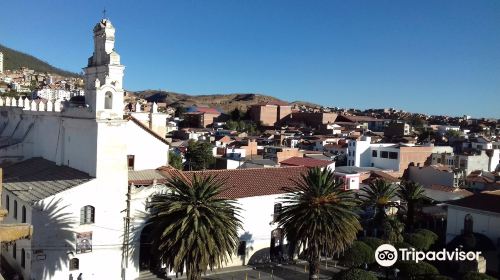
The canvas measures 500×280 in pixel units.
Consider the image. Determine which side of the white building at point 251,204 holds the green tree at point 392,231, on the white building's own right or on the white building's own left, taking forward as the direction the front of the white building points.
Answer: on the white building's own left

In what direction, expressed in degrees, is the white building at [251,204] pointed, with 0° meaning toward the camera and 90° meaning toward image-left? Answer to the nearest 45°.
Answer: approximately 0°

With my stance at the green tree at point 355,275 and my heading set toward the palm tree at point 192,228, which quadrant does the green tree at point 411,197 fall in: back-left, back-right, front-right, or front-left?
back-right

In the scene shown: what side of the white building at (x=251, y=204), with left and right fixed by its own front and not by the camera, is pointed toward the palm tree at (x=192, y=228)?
front

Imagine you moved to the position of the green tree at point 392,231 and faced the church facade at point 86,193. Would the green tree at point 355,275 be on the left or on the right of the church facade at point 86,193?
left

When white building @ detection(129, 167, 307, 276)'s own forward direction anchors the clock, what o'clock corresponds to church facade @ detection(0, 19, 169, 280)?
The church facade is roughly at 2 o'clock from the white building.

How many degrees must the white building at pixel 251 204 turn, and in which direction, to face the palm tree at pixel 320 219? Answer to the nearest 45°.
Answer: approximately 45° to its left

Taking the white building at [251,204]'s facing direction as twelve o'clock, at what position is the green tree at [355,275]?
The green tree is roughly at 11 o'clock from the white building.

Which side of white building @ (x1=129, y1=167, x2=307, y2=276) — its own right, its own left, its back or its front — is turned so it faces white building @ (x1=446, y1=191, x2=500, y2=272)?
left

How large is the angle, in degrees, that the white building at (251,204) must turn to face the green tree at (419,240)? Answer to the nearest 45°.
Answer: approximately 90° to its left

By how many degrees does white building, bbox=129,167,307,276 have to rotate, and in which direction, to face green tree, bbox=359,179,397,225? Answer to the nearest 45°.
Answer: approximately 90° to its left

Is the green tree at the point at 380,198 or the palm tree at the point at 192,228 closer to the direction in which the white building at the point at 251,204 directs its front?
the palm tree

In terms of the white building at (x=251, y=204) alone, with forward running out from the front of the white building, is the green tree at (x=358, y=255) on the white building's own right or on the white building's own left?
on the white building's own left

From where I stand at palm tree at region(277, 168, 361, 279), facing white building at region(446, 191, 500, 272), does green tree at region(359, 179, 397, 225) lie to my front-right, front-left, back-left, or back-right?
front-left

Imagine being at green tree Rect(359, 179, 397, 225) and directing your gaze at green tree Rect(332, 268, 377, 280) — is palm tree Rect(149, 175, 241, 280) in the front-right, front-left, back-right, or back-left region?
front-right

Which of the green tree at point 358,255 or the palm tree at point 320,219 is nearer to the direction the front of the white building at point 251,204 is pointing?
the palm tree

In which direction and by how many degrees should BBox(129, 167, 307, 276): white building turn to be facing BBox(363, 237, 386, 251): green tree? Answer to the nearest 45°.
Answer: approximately 90° to its left

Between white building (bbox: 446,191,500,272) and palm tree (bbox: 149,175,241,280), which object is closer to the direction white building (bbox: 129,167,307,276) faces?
the palm tree
